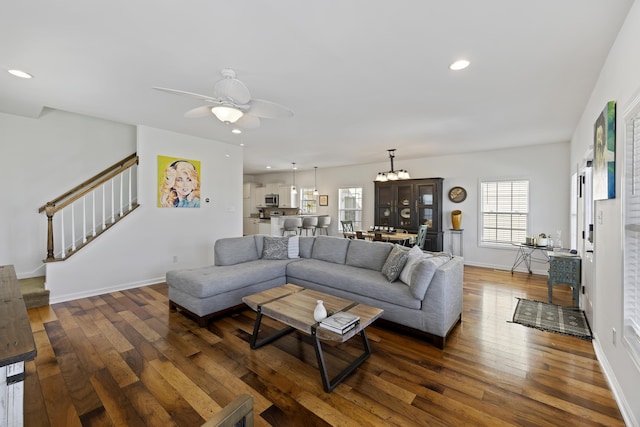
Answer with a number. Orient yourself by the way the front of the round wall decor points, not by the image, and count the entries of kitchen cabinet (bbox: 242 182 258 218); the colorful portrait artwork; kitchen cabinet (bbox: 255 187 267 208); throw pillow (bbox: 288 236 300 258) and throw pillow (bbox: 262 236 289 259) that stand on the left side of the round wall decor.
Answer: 0

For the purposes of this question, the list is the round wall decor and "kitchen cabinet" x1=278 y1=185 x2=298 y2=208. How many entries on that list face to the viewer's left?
0

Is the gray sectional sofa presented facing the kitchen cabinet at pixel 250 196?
no

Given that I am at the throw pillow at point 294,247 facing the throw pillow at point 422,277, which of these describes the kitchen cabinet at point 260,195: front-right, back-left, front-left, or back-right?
back-left

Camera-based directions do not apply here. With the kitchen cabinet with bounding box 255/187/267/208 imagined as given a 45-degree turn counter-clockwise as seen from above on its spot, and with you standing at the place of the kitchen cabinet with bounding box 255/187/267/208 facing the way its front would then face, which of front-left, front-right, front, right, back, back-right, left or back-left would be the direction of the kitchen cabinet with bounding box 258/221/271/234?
front-right

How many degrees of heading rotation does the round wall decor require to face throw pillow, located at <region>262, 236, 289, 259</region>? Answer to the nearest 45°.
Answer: approximately 45° to its right

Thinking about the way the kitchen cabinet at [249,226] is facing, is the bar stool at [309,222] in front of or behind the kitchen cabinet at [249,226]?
in front

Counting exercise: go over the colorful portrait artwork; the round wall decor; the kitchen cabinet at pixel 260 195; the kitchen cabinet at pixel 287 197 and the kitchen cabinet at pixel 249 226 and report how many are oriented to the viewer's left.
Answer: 0

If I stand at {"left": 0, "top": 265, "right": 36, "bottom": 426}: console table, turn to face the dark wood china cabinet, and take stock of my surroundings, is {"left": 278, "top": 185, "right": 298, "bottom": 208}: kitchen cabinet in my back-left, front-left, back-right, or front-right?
front-left

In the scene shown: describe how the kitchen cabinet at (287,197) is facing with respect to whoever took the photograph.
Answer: facing the viewer

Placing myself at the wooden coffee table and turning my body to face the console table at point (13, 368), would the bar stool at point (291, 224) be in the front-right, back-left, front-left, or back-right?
back-right

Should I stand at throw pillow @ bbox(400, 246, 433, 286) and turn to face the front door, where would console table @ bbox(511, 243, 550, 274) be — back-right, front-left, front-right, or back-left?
front-left

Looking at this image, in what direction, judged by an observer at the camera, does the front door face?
facing to the left of the viewer

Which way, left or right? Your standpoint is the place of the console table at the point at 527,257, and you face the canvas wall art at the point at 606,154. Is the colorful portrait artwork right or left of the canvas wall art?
right

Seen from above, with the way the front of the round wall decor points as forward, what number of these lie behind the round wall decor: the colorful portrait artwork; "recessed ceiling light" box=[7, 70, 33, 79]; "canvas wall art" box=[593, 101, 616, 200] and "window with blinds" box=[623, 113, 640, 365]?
0

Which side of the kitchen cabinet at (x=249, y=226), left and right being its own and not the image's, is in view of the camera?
front

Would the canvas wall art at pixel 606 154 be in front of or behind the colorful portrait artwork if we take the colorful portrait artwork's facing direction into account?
in front

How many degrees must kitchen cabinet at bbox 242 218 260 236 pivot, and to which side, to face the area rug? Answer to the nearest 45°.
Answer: approximately 45° to its left

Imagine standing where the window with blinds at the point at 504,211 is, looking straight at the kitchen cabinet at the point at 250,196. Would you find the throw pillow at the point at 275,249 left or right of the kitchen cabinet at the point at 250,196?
left

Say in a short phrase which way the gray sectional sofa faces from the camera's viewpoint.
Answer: facing the viewer and to the left of the viewer

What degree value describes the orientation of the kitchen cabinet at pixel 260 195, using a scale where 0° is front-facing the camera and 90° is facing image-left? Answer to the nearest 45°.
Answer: approximately 0°
